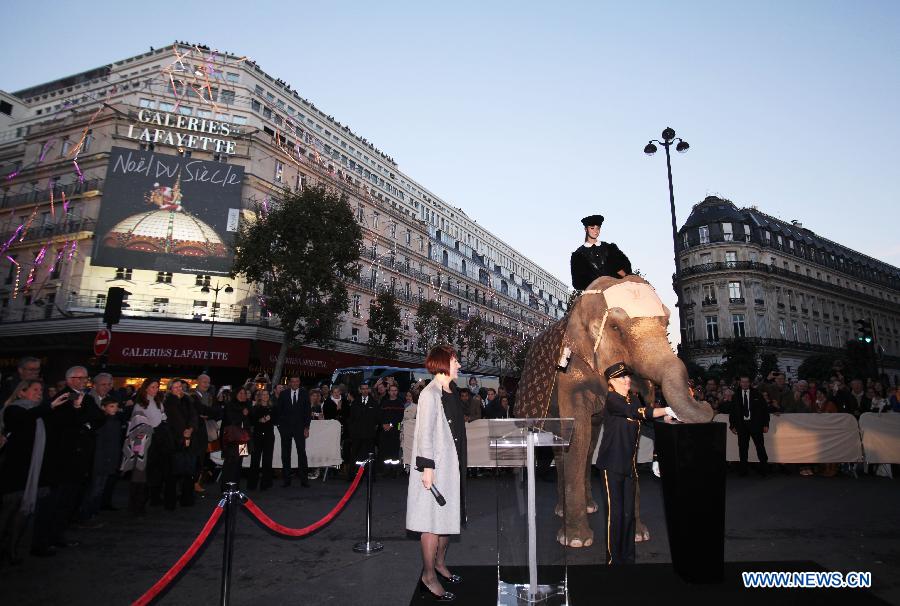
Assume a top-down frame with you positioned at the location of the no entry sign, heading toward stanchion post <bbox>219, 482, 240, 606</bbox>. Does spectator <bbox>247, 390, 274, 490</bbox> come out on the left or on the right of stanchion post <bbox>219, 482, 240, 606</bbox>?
left

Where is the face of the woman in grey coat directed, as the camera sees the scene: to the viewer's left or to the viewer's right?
to the viewer's right

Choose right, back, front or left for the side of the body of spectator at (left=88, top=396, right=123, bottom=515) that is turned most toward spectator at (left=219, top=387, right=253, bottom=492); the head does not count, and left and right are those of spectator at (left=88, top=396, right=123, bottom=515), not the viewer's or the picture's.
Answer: left

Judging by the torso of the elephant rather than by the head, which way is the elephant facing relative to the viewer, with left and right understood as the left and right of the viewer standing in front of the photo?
facing the viewer and to the right of the viewer

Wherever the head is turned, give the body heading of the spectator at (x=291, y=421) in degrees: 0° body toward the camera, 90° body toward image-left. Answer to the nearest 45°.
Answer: approximately 0°

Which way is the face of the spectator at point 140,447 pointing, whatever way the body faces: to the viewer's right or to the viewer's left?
to the viewer's right

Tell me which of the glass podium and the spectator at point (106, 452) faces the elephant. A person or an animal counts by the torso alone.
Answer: the spectator
